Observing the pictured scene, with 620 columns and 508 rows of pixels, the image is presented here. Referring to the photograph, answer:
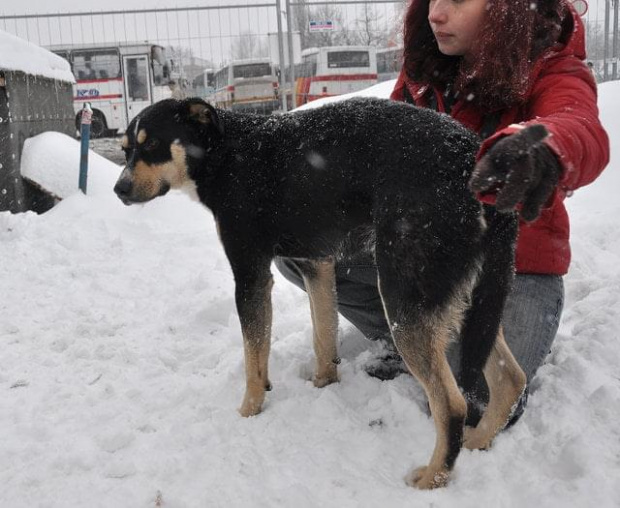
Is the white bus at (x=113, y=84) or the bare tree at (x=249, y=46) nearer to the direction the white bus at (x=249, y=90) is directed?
the bare tree

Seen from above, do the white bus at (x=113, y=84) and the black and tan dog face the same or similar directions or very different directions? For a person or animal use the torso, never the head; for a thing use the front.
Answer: very different directions

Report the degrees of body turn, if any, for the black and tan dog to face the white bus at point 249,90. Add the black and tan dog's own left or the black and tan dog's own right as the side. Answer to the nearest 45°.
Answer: approximately 45° to the black and tan dog's own right

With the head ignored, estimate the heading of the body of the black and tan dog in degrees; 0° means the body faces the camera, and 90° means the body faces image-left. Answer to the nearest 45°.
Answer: approximately 135°

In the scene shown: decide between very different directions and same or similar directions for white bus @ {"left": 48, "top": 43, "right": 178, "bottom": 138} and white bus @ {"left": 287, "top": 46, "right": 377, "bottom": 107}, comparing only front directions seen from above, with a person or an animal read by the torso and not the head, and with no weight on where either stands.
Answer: very different directions

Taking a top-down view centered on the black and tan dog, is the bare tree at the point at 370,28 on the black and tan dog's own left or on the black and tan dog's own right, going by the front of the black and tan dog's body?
on the black and tan dog's own right

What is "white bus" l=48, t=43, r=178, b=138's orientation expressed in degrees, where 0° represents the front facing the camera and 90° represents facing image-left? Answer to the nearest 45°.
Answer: approximately 315°
